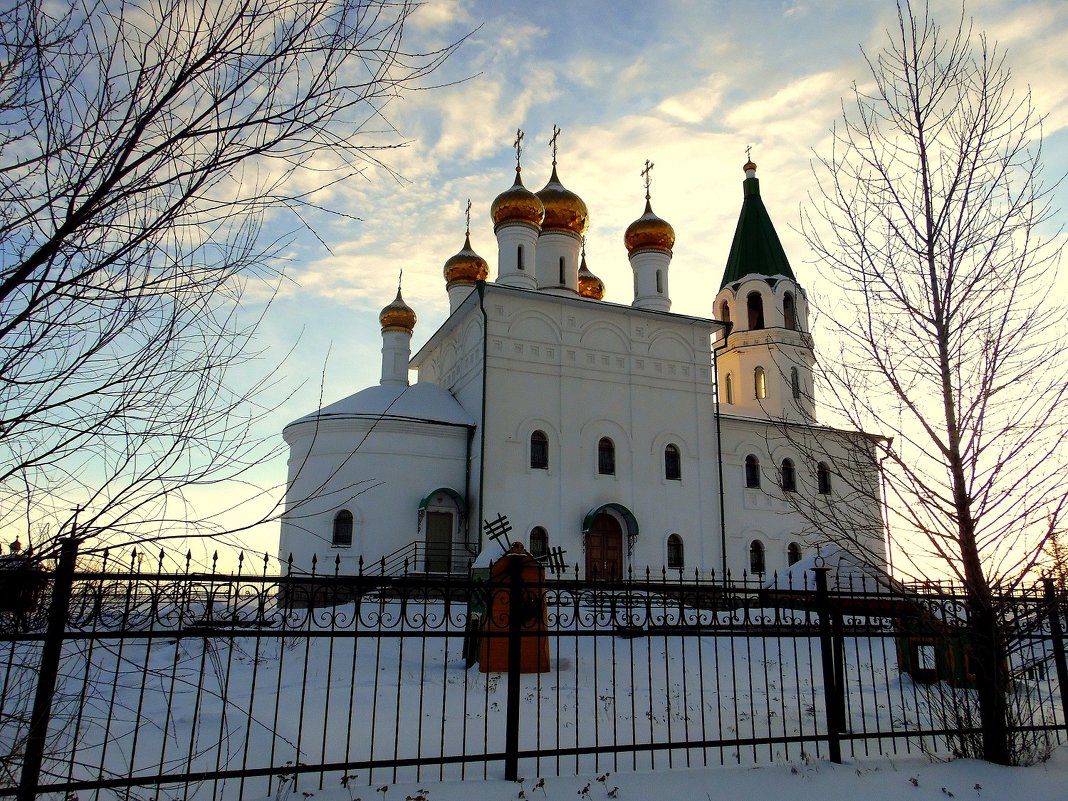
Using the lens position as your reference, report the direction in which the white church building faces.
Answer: facing the viewer
